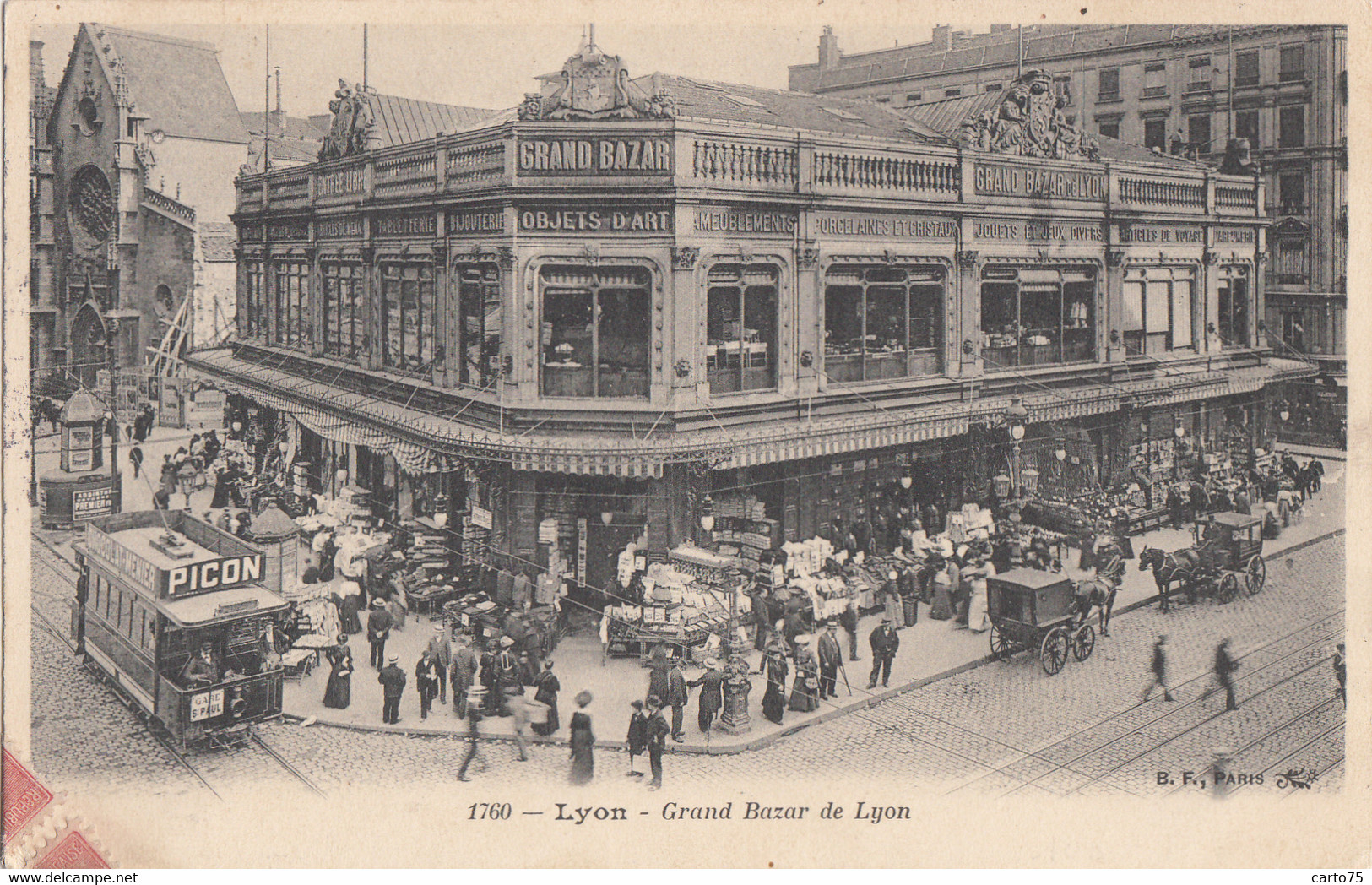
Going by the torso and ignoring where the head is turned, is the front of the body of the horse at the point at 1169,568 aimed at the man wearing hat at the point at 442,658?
yes

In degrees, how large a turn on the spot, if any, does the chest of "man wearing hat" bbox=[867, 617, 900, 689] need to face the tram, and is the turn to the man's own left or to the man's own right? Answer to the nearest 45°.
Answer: approximately 45° to the man's own right

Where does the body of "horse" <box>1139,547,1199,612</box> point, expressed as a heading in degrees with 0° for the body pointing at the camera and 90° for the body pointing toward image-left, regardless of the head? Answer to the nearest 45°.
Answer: approximately 45°

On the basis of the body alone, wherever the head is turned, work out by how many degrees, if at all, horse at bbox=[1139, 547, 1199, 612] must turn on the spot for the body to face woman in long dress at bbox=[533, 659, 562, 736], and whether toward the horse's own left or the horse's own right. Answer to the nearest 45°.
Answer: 0° — it already faces them

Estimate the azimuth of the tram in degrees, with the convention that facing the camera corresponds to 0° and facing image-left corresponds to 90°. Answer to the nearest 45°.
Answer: approximately 315°
